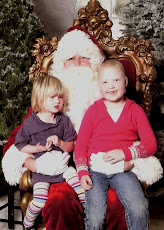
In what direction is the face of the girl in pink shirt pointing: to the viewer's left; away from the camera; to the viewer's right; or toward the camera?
toward the camera

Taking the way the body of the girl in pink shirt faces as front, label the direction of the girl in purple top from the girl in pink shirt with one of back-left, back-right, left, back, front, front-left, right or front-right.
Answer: right

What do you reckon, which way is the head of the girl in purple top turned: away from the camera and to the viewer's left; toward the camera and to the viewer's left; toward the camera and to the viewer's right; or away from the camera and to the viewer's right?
toward the camera and to the viewer's right

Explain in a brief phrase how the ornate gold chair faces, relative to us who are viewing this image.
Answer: facing the viewer

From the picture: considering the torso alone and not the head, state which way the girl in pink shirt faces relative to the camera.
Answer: toward the camera
